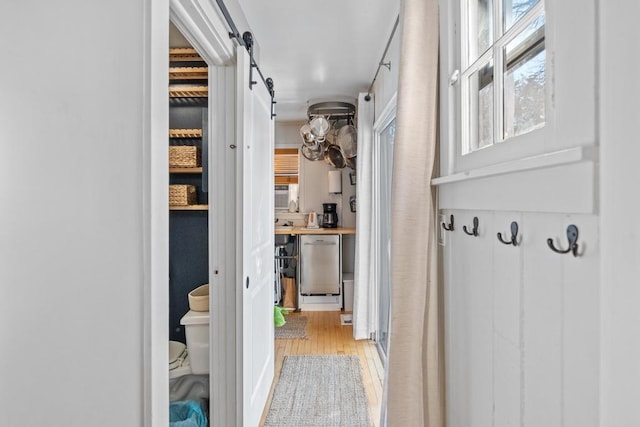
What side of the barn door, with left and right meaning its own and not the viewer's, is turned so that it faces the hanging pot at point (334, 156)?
left

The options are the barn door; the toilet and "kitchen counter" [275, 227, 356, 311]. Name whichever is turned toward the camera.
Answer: the kitchen counter

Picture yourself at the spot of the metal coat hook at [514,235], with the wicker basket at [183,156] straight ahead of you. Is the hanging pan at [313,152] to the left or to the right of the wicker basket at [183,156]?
right

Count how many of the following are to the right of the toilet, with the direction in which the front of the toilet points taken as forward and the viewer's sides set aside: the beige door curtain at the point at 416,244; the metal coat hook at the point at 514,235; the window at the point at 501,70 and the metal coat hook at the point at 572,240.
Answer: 0

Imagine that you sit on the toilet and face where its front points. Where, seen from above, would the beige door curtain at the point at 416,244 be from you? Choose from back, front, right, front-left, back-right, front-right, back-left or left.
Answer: back-left

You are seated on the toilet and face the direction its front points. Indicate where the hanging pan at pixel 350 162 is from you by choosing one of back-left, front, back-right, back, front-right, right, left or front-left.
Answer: back-right

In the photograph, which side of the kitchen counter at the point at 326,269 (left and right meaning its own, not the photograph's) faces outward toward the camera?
front

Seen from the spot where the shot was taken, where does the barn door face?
facing to the right of the viewer

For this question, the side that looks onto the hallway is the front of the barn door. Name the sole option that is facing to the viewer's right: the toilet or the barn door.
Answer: the barn door
